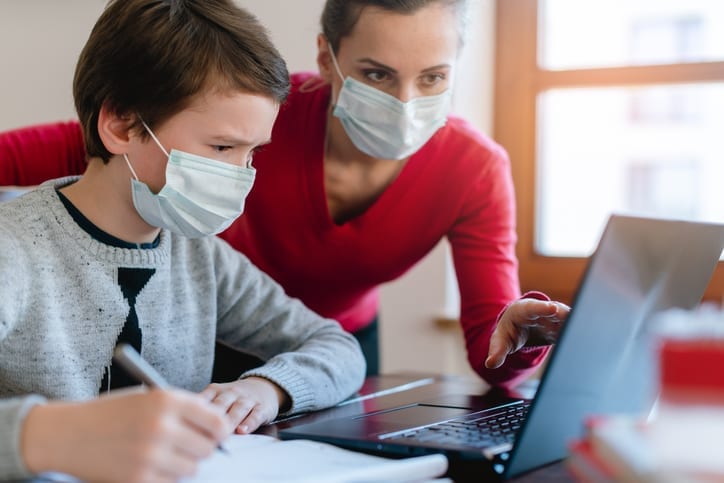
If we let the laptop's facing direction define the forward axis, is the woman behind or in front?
in front

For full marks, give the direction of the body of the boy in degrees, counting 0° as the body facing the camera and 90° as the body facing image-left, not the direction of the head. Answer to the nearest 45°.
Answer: approximately 315°

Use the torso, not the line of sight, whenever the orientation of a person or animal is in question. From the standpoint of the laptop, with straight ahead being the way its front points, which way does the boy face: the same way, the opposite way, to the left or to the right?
the opposite way

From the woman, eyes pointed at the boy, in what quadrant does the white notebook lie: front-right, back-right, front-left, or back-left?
front-left

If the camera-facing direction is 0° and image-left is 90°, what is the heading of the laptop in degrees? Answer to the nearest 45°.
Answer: approximately 135°

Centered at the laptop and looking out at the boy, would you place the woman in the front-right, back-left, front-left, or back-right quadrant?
front-right

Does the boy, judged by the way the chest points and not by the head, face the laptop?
yes

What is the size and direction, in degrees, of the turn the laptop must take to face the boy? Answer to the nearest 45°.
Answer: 0° — it already faces them
